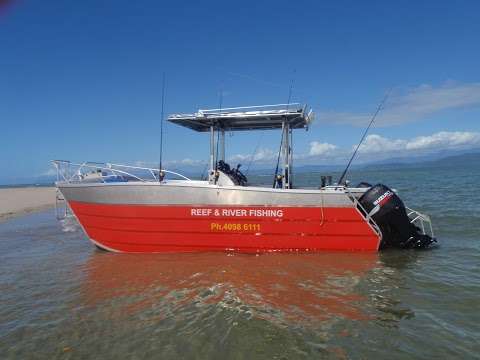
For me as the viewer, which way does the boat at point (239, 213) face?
facing to the left of the viewer
